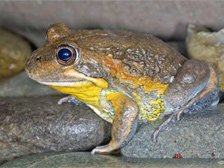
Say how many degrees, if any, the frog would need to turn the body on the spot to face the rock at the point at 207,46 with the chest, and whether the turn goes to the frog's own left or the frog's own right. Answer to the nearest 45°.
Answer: approximately 135° to the frog's own right

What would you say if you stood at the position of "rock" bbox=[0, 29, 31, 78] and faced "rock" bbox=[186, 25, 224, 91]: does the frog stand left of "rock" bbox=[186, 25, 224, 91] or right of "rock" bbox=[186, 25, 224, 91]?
right

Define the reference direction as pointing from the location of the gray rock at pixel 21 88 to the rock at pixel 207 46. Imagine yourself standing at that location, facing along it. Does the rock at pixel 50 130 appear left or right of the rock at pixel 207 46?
right

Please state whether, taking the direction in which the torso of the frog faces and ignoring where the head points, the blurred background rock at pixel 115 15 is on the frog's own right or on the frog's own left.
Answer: on the frog's own right

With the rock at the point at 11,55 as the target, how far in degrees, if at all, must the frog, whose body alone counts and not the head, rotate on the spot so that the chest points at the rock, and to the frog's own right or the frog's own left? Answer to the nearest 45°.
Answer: approximately 45° to the frog's own right

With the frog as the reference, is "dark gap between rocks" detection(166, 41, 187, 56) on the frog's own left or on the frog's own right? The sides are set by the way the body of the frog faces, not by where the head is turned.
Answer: on the frog's own right

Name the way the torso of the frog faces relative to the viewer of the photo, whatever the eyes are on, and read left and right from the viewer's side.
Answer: facing to the left of the viewer
